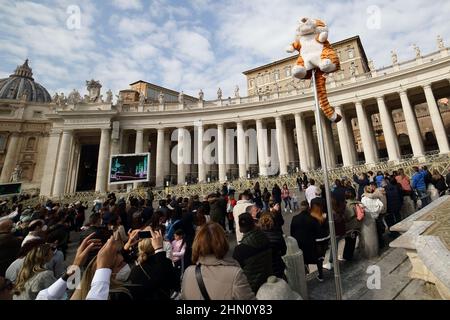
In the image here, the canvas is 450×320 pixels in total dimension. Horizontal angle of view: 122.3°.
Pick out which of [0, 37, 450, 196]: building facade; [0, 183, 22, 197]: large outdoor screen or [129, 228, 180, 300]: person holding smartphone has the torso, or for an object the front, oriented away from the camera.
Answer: the person holding smartphone

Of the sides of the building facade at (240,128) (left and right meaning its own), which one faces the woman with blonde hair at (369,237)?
front

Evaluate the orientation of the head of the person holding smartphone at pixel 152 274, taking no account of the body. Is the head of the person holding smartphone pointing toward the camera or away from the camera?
away from the camera

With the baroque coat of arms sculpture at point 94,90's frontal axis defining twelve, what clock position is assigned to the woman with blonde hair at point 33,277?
The woman with blonde hair is roughly at 12 o'clock from the baroque coat of arms sculpture.

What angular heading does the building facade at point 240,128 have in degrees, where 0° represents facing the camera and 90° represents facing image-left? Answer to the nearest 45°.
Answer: approximately 0°

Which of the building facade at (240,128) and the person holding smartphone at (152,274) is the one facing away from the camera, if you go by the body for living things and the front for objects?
the person holding smartphone

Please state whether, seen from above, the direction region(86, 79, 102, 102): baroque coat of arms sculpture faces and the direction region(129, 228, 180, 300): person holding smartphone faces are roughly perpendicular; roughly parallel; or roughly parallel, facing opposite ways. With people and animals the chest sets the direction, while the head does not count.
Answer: roughly parallel, facing opposite ways

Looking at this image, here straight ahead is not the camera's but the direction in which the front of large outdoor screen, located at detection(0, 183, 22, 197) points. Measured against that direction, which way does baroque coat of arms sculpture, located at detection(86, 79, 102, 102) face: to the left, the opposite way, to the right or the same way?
the same way

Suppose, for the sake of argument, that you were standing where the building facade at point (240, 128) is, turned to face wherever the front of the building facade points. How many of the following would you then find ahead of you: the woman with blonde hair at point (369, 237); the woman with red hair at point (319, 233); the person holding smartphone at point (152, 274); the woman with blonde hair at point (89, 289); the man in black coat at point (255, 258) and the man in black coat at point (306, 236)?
6

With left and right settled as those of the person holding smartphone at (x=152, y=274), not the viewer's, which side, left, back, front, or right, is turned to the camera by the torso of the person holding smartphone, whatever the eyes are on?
back

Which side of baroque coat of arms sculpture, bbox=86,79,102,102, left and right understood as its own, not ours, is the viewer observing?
front

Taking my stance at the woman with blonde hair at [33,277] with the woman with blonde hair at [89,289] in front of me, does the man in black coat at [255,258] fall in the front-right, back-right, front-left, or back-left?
front-left
